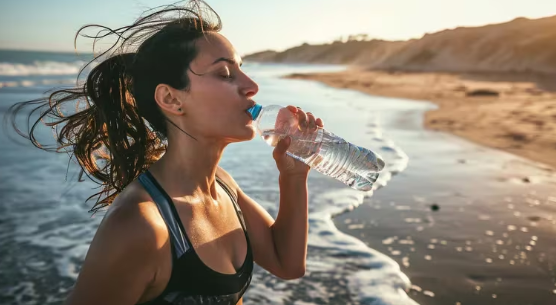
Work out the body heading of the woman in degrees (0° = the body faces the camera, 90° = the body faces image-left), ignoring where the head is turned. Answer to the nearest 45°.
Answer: approximately 315°

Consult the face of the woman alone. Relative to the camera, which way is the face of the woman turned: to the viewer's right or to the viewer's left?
to the viewer's right
